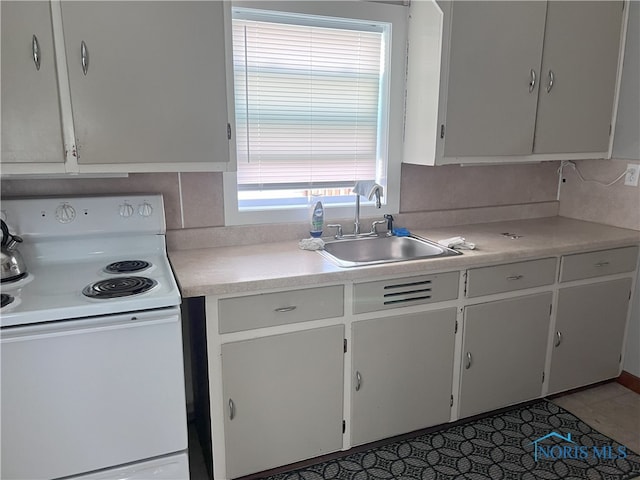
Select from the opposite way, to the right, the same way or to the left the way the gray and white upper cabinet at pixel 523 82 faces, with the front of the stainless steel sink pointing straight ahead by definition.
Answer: the same way

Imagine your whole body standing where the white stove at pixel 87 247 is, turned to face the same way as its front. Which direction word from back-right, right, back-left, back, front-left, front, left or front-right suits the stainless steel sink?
left

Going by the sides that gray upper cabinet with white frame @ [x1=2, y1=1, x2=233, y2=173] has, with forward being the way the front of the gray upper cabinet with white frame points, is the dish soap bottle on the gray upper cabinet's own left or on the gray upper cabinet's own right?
on the gray upper cabinet's own left

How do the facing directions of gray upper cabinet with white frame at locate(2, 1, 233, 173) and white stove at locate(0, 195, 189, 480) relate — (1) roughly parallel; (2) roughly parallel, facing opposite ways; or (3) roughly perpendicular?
roughly parallel

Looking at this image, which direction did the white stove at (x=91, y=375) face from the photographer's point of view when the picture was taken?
facing the viewer

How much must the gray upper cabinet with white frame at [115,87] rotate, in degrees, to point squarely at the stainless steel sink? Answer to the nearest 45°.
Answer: approximately 90° to its left

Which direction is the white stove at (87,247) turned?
toward the camera

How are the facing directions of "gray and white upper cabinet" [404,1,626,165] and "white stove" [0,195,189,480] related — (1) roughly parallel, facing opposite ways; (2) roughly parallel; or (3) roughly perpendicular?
roughly parallel

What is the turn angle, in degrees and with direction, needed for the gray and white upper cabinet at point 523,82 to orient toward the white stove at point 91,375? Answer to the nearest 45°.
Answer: approximately 90° to its right

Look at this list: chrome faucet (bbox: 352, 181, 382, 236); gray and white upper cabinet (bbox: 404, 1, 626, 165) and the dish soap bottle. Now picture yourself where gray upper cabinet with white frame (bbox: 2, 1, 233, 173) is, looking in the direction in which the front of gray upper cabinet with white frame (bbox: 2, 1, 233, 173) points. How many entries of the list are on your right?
0

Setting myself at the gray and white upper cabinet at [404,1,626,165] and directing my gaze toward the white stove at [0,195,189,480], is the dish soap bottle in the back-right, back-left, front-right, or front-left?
front-right

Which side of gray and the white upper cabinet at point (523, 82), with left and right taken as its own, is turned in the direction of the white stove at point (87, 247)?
right

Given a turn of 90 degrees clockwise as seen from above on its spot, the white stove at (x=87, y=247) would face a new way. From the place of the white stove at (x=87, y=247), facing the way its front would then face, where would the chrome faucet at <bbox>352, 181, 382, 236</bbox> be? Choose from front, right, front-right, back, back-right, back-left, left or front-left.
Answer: back

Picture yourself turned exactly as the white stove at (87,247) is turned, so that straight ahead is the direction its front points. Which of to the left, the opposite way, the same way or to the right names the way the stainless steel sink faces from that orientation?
the same way

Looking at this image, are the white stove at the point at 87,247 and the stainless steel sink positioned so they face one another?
no

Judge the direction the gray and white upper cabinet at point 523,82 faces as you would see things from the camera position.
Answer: facing the viewer and to the right of the viewer

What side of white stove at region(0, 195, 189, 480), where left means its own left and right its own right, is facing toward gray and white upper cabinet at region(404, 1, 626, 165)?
left

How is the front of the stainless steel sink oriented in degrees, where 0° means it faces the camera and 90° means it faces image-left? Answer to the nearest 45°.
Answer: approximately 315°

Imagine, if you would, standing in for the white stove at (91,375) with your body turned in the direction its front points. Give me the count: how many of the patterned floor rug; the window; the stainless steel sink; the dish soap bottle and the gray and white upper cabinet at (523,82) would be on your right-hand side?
0

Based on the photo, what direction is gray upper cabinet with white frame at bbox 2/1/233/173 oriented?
toward the camera
